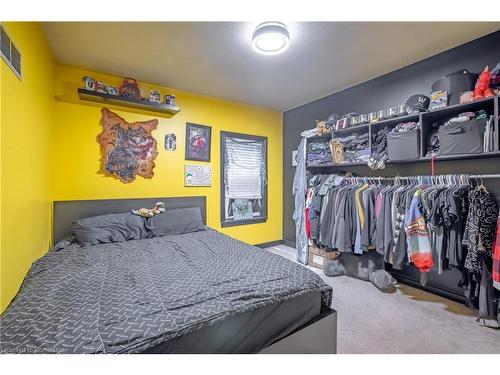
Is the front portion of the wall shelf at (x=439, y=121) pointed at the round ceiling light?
yes

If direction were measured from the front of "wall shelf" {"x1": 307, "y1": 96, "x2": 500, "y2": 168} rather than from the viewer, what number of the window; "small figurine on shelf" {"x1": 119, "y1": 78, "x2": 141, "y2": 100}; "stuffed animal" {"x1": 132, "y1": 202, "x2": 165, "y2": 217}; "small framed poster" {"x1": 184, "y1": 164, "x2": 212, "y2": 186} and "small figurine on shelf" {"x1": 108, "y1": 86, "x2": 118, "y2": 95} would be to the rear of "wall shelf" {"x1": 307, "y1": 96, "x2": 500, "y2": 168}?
0

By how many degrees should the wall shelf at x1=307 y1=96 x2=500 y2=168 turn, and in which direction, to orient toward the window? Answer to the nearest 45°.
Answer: approximately 45° to its right

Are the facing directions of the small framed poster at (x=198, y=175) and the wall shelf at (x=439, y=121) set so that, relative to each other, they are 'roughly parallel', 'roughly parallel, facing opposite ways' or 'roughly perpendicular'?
roughly perpendicular

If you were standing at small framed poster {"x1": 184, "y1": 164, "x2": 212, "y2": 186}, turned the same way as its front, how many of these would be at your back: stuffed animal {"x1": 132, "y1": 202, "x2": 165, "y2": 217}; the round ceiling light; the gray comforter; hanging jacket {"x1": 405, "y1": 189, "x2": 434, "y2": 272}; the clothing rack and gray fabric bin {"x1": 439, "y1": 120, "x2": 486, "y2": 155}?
0

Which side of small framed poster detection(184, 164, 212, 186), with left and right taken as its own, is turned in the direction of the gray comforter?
front

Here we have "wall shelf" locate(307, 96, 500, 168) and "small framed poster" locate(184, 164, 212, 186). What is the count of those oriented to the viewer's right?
0

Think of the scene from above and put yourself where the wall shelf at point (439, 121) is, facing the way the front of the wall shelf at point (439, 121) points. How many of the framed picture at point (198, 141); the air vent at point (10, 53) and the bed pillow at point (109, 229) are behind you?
0

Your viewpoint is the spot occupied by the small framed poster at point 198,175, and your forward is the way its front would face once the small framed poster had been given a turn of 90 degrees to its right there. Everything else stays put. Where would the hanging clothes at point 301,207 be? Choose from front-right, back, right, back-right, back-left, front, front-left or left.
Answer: back

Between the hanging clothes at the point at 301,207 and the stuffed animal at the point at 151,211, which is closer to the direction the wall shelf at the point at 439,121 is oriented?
the stuffed animal

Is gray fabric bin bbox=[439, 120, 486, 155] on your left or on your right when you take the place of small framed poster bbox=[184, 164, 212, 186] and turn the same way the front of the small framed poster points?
on your left

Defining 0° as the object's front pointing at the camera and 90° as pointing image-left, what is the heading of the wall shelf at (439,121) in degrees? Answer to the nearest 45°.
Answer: approximately 45°

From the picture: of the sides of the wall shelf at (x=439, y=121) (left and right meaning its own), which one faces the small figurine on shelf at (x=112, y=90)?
front

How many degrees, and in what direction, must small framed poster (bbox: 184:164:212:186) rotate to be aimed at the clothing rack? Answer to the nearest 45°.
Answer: approximately 45° to its left

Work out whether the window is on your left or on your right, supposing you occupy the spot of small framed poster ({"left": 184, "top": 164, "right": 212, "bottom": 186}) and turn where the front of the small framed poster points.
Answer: on your left

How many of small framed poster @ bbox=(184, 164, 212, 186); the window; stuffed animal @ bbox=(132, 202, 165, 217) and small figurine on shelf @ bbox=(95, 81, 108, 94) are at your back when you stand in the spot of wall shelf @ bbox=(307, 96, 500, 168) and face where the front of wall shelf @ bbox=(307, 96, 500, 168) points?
0
